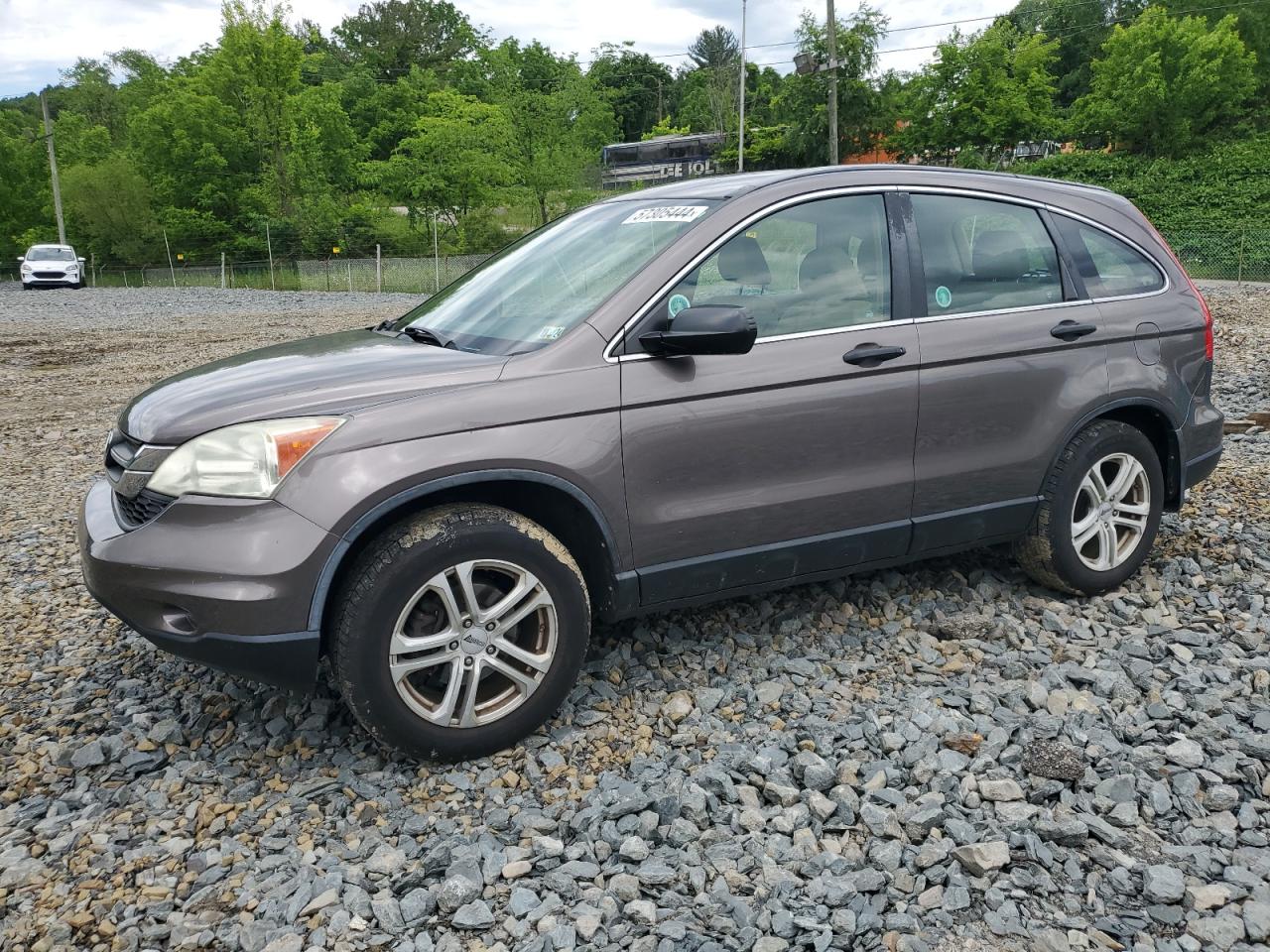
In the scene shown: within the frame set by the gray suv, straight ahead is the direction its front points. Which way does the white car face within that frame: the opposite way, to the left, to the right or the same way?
to the left

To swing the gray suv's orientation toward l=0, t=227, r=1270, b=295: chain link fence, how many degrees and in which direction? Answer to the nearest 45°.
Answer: approximately 135° to its right

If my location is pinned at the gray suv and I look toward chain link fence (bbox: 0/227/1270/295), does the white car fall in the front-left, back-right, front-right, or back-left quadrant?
front-left

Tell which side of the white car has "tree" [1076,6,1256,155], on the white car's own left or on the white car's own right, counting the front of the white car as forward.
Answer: on the white car's own left

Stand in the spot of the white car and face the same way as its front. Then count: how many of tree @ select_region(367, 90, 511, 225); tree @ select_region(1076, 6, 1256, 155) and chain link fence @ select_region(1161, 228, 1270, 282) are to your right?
0

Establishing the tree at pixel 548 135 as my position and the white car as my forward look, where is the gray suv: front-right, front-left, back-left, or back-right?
front-left

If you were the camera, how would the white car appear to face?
facing the viewer

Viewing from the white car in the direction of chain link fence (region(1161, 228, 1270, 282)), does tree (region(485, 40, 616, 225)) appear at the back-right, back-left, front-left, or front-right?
front-left

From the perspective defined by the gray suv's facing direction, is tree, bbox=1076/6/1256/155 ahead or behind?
behind

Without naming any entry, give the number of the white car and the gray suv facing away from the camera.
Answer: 0

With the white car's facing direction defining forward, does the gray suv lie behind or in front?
in front

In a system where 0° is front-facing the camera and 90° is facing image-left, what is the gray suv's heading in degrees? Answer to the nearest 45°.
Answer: approximately 45°

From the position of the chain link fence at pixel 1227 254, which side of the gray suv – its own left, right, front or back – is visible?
back
